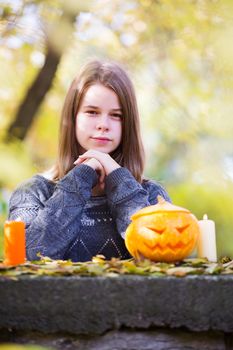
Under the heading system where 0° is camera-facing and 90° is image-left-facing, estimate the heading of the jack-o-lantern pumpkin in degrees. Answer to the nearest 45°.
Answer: approximately 0°

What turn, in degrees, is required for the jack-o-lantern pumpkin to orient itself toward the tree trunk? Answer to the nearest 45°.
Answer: approximately 180°

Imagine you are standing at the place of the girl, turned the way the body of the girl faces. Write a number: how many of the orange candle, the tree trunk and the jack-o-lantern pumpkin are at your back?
1

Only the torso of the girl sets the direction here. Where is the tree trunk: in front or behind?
behind

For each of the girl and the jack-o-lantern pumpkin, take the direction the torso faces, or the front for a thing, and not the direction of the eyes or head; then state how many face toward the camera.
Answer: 2

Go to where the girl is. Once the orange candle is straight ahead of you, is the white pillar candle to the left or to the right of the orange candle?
left

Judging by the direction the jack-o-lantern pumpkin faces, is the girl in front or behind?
behind
